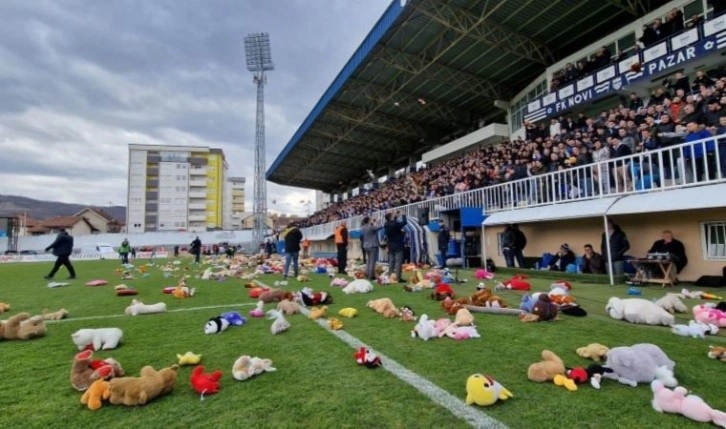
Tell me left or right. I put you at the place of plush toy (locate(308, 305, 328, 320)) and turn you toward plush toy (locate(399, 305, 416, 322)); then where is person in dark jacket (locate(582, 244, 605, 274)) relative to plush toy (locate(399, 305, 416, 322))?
left

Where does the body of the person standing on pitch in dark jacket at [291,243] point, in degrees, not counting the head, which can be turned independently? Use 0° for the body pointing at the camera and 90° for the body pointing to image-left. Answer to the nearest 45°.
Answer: approximately 180°

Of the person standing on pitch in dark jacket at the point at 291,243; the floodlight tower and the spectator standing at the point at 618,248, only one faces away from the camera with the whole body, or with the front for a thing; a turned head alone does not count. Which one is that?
the person standing on pitch in dark jacket at the point at 291,243

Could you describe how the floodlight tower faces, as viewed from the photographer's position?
facing the viewer and to the left of the viewer

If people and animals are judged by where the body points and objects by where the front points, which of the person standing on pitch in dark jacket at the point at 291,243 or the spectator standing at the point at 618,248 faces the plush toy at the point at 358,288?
the spectator standing at the point at 618,248

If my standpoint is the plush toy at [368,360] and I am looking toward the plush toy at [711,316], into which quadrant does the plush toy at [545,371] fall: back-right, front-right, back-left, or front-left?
front-right

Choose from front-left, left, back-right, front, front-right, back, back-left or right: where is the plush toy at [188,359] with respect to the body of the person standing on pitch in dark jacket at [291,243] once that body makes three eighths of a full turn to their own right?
front-right

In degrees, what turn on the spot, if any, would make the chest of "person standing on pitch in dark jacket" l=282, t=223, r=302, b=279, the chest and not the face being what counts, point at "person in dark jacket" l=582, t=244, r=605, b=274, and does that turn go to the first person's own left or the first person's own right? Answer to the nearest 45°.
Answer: approximately 135° to the first person's own right

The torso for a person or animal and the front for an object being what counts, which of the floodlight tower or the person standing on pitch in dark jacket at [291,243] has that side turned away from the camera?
the person standing on pitch in dark jacket

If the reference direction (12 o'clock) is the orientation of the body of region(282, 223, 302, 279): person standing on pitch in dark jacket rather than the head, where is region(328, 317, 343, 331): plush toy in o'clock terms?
The plush toy is roughly at 6 o'clock from the person standing on pitch in dark jacket.

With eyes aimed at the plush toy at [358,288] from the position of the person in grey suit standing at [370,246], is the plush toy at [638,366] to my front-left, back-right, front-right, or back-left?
front-left
